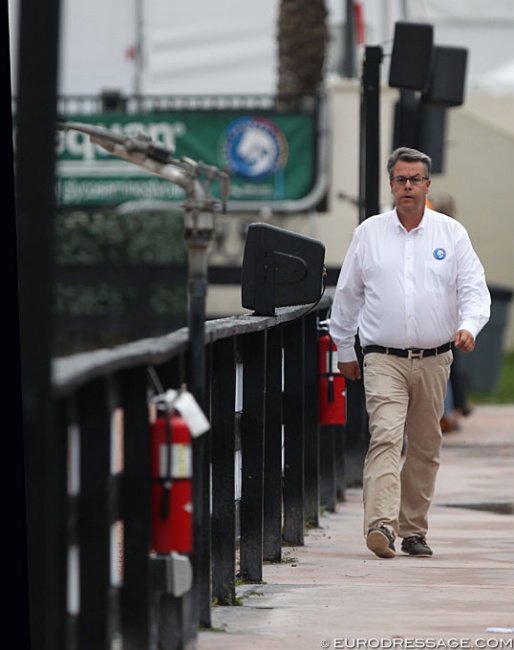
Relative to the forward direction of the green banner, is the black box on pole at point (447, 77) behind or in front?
in front

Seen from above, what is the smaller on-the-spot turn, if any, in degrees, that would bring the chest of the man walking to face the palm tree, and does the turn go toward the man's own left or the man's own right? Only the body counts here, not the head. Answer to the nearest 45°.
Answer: approximately 180°

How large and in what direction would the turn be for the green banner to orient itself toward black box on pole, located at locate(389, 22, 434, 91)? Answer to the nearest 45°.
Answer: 0° — it already faces it

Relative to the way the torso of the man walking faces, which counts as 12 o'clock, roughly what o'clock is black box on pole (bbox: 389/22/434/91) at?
The black box on pole is roughly at 6 o'clock from the man walking.

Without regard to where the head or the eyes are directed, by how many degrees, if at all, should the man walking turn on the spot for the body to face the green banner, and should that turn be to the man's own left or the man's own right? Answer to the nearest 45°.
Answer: approximately 180°

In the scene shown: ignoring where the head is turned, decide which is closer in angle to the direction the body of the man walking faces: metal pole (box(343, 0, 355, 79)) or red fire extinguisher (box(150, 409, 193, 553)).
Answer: the red fire extinguisher

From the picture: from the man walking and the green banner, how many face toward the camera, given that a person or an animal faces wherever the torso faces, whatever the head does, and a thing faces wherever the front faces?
2

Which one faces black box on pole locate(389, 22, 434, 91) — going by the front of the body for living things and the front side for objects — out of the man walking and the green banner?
the green banner

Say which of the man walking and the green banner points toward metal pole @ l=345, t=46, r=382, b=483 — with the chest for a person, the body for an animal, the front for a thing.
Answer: the green banner

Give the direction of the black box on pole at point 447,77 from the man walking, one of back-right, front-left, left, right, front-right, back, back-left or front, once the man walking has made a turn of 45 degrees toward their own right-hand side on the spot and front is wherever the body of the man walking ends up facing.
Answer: back-right

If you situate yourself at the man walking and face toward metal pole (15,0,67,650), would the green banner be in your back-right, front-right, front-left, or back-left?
back-right

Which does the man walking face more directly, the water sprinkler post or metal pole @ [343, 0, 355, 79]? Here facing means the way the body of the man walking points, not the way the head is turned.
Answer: the water sprinkler post

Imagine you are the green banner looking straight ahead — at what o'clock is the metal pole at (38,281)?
The metal pole is roughly at 12 o'clock from the green banner.

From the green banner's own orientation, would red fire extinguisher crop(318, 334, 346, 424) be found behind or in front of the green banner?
in front

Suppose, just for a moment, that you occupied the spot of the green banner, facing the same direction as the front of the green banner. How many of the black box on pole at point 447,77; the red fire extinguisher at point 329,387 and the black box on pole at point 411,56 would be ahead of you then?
3
